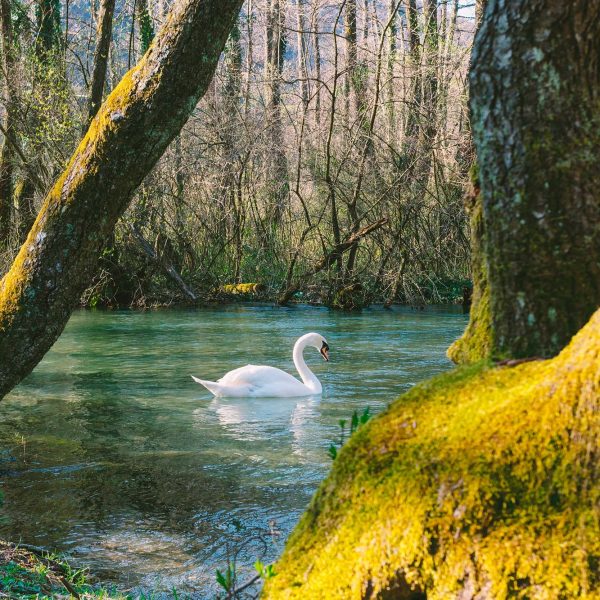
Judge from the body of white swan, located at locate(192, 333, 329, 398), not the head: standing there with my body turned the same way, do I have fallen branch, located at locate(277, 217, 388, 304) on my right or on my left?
on my left

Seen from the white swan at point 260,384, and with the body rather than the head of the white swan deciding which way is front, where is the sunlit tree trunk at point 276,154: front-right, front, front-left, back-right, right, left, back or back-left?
left

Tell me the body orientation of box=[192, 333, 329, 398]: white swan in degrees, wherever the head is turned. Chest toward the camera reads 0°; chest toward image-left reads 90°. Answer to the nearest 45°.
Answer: approximately 270°

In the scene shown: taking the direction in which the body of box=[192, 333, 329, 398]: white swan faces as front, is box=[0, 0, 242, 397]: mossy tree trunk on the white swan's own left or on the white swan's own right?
on the white swan's own right

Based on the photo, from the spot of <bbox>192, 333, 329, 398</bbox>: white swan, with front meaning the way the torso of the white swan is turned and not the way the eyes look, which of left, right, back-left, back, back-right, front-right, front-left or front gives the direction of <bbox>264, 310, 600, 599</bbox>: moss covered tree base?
right

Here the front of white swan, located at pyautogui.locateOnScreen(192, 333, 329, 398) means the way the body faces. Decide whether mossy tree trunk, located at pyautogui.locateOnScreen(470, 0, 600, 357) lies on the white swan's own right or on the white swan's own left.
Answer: on the white swan's own right

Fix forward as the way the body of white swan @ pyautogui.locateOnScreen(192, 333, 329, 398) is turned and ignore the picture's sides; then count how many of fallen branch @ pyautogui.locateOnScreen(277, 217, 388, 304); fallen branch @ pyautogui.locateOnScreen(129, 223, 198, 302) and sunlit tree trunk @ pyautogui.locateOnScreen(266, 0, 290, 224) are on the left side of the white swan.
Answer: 3

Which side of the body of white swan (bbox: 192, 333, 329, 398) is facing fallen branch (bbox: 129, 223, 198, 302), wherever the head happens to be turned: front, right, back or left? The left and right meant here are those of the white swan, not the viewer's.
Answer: left
